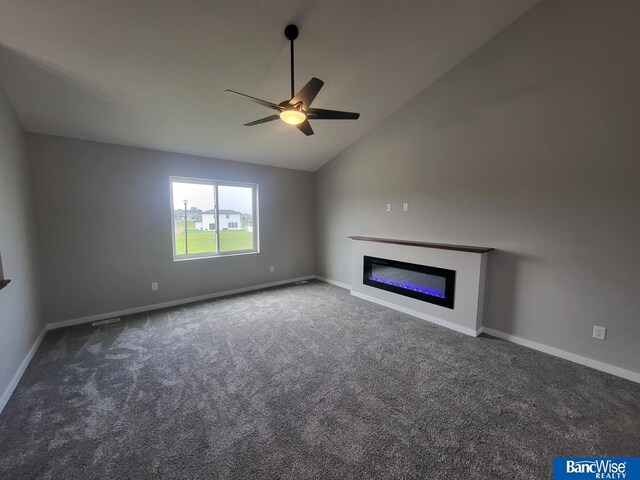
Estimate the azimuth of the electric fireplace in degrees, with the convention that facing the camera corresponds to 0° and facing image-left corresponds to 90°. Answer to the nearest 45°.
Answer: approximately 45°

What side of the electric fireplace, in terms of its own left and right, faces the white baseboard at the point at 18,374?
front

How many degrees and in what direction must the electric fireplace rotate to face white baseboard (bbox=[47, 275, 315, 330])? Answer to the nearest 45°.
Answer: approximately 45° to its right

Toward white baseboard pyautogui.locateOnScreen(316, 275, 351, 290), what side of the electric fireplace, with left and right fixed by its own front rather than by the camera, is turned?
right

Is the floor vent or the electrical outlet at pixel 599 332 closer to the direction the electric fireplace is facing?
the floor vent

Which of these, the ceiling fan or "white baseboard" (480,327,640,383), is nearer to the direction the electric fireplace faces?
the ceiling fan

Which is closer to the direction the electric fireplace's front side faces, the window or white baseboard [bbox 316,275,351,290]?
the window

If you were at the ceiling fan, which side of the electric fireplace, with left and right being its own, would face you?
front

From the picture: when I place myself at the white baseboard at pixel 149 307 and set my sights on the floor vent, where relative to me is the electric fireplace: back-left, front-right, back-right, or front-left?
back-left

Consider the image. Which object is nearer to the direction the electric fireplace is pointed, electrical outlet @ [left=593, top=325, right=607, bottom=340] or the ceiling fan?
the ceiling fan

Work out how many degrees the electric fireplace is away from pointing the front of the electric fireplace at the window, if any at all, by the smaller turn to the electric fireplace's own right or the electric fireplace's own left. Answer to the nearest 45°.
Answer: approximately 45° to the electric fireplace's own right

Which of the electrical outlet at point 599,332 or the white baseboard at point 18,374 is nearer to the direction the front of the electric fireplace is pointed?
the white baseboard
